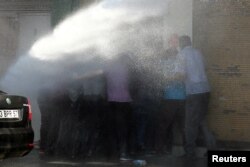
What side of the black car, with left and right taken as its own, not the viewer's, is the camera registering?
back

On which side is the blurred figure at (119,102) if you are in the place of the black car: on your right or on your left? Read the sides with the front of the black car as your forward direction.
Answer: on your right

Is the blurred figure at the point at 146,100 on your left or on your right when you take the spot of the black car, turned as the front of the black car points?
on your right

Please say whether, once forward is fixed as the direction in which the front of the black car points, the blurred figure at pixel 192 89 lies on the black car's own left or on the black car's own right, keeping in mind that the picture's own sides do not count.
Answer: on the black car's own right
